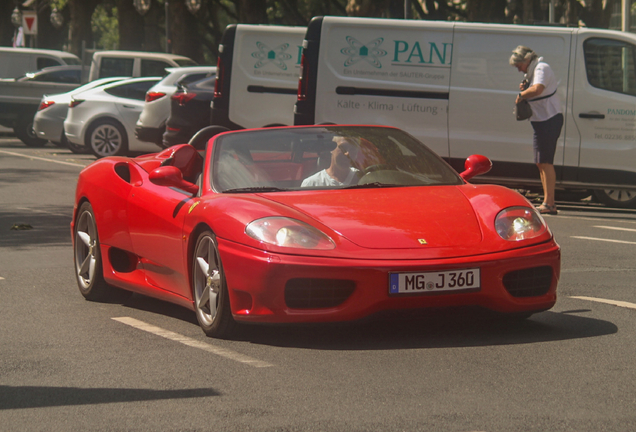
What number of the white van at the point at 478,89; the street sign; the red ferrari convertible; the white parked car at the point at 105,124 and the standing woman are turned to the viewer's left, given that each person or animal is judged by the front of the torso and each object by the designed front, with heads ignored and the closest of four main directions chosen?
1

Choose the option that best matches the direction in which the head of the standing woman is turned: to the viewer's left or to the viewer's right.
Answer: to the viewer's left

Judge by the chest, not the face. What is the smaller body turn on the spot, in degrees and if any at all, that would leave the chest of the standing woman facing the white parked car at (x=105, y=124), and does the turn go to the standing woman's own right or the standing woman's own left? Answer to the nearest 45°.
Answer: approximately 45° to the standing woman's own right

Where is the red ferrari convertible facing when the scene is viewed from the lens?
facing the viewer and to the right of the viewer

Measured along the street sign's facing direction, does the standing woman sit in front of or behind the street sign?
in front

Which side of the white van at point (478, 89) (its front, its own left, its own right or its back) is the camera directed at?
right
